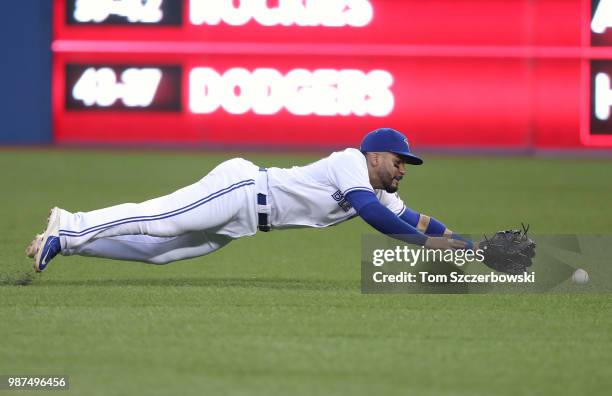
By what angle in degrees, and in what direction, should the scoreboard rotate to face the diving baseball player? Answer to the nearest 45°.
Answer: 0° — it already faces them

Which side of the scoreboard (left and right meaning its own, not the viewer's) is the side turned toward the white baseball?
front

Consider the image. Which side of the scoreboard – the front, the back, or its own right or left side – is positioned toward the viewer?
front
